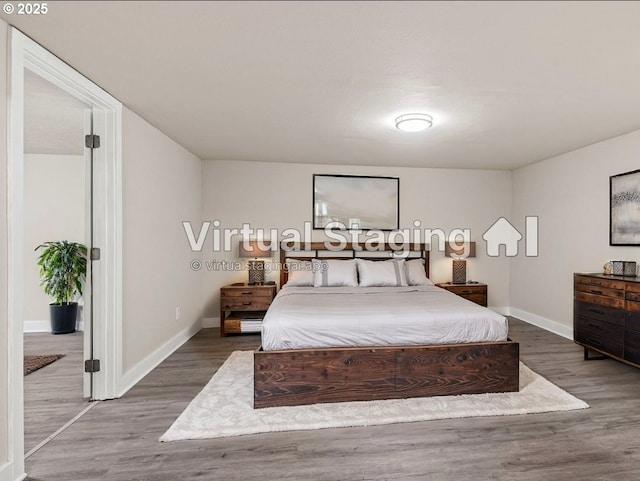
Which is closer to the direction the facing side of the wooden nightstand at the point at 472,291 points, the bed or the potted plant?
the bed

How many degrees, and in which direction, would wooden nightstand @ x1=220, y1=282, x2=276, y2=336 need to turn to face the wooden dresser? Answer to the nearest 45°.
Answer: approximately 45° to its left

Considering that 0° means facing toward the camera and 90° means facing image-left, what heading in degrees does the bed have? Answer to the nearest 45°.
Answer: approximately 0°

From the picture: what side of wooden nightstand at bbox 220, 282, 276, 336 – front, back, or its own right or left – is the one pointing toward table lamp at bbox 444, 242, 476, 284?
left

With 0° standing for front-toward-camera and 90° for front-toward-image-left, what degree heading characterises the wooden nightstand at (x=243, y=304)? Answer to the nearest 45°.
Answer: approximately 0°

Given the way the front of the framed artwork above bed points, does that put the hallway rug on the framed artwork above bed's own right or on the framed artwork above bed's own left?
on the framed artwork above bed's own right

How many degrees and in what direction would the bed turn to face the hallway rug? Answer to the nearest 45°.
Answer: approximately 90° to its right

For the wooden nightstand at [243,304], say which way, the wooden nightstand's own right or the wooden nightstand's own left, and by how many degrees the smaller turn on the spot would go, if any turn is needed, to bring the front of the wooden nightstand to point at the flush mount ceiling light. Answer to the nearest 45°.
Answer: approximately 45° to the wooden nightstand's own left
